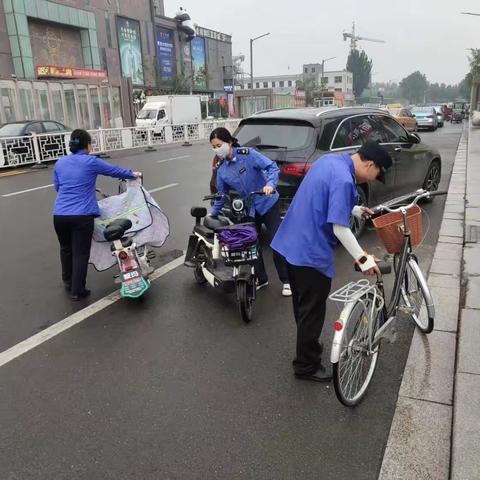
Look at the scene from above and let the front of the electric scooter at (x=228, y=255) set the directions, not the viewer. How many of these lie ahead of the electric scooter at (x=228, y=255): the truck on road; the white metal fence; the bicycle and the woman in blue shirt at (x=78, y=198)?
1

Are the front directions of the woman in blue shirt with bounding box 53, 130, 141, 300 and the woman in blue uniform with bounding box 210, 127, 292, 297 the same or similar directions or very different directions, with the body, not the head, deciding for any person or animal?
very different directions

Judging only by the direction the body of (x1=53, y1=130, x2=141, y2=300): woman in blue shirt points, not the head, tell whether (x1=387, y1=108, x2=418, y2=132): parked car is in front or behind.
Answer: in front

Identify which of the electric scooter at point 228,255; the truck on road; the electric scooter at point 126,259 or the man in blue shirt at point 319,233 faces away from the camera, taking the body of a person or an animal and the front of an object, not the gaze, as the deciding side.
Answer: the electric scooter at point 126,259

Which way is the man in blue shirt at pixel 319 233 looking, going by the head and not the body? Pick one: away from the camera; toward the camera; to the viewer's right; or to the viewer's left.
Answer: to the viewer's right

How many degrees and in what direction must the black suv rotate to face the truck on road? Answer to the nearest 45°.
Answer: approximately 90° to its left

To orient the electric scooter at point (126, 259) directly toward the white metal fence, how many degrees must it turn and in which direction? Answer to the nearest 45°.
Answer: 0° — it already faces it

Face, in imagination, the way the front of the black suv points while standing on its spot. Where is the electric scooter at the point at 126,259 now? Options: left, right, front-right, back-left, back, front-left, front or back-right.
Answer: back

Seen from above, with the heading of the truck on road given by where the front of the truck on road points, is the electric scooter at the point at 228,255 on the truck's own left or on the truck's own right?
on the truck's own left

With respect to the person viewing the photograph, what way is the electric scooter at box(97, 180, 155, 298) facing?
facing away from the viewer

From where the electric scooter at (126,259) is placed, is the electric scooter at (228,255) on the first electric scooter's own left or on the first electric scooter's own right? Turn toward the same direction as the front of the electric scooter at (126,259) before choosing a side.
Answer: on the first electric scooter's own right

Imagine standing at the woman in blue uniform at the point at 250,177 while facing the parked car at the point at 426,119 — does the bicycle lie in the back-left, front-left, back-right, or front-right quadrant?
back-right

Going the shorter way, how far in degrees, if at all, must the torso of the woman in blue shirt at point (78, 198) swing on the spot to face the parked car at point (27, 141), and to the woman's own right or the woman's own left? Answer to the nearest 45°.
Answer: approximately 45° to the woman's own left

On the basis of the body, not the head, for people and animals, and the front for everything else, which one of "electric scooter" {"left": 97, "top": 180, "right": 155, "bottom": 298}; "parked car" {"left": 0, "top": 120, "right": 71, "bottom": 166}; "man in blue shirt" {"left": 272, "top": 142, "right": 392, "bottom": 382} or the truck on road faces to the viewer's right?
the man in blue shirt
